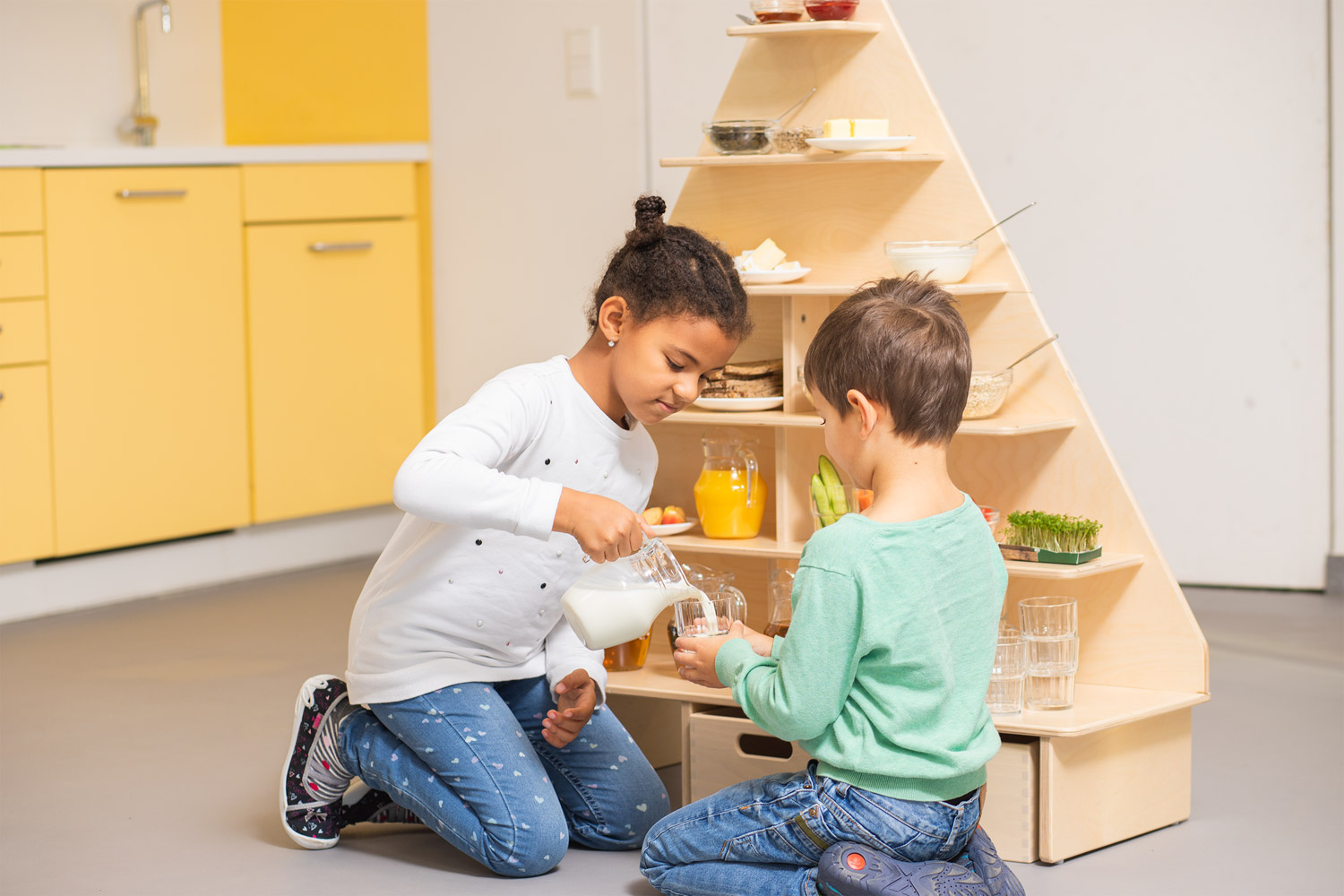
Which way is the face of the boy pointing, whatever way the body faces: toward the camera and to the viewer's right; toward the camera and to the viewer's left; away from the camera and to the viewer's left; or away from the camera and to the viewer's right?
away from the camera and to the viewer's left

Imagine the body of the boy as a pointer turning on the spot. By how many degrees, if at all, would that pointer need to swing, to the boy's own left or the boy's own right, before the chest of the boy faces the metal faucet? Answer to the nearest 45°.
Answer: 0° — they already face it

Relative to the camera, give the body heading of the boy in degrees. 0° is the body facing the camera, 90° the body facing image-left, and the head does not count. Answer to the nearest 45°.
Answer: approximately 135°

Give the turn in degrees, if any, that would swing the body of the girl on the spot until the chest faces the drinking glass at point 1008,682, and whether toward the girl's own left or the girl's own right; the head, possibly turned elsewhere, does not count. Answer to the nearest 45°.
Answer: approximately 45° to the girl's own left

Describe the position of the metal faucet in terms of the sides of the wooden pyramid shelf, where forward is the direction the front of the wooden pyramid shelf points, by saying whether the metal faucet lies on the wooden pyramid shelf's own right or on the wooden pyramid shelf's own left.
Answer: on the wooden pyramid shelf's own right

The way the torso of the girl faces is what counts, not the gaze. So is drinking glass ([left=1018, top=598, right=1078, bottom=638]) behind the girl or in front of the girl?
in front

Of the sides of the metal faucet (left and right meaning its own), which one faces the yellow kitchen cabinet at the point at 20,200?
right

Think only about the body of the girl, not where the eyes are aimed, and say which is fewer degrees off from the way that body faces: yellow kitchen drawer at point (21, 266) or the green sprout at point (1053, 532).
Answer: the green sprout
